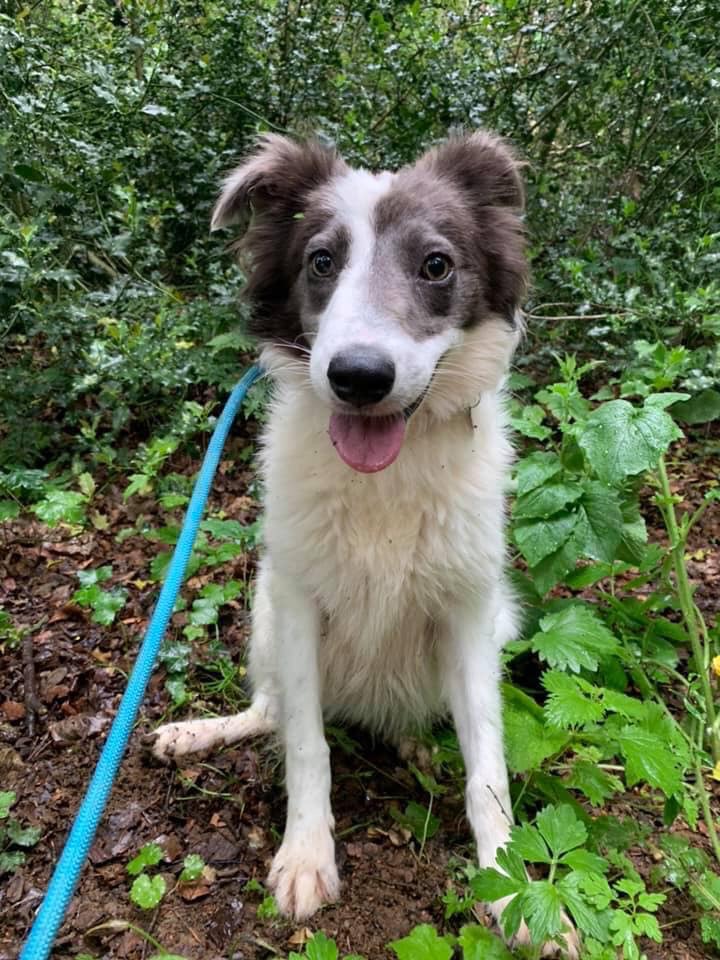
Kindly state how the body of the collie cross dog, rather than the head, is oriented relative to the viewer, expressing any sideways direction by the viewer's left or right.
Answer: facing the viewer

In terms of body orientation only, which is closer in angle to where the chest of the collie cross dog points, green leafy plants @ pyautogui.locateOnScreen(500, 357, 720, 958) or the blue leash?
the blue leash

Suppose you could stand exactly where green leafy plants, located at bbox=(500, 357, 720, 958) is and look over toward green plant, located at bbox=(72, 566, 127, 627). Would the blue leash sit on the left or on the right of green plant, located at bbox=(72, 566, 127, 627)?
left

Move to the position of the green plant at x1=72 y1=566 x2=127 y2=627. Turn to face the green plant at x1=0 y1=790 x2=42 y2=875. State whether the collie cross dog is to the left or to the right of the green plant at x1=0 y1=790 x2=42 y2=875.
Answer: left

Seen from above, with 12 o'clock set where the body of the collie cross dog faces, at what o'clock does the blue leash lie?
The blue leash is roughly at 1 o'clock from the collie cross dog.
